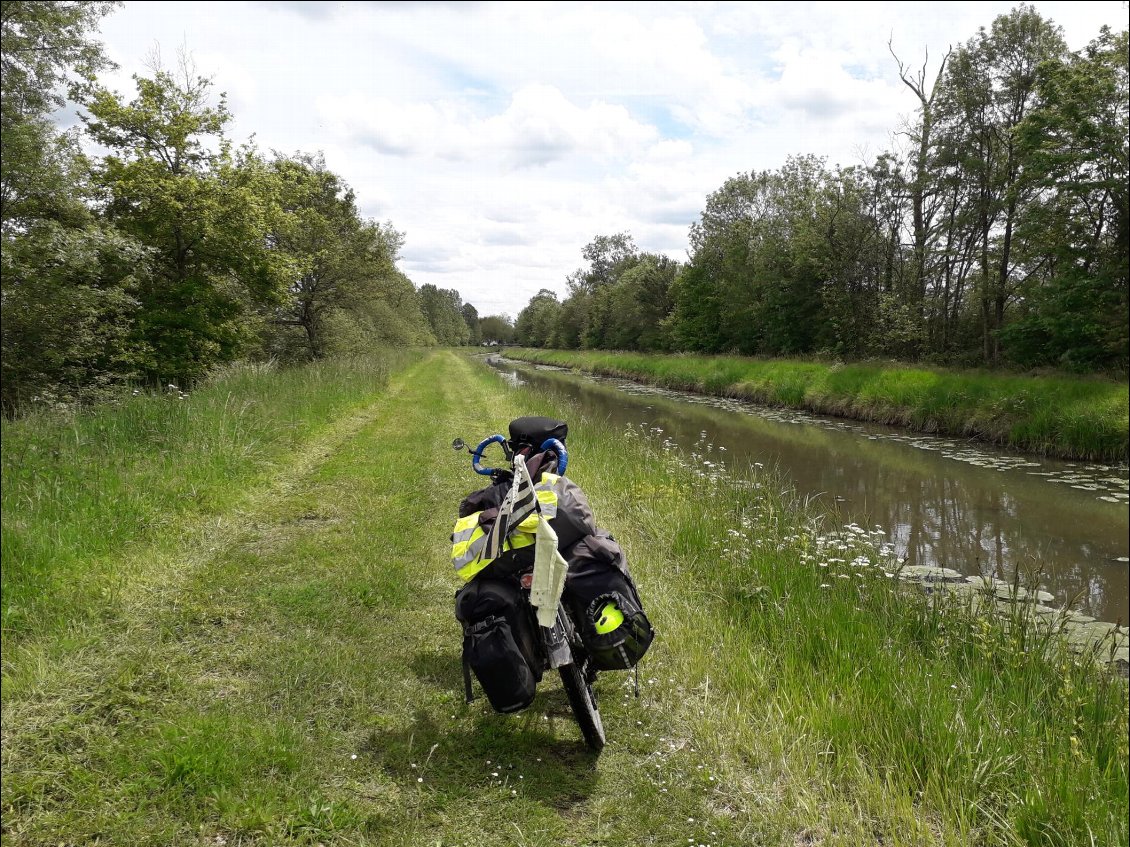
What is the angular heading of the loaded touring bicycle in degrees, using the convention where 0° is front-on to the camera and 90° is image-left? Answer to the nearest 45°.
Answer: approximately 180°

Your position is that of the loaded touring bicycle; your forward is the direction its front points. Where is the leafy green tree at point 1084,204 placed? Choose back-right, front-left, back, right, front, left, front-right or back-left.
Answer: front-right

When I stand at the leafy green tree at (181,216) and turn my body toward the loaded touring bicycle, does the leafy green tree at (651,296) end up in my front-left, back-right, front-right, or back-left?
back-left

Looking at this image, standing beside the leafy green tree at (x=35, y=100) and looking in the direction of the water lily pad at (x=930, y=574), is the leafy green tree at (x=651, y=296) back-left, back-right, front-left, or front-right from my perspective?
back-left

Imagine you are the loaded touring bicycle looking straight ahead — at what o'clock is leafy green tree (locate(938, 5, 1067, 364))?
The leafy green tree is roughly at 1 o'clock from the loaded touring bicycle.

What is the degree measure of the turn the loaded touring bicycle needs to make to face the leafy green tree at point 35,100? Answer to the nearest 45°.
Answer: approximately 45° to its left

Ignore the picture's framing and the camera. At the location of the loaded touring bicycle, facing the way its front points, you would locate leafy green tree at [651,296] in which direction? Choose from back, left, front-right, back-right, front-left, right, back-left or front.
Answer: front
